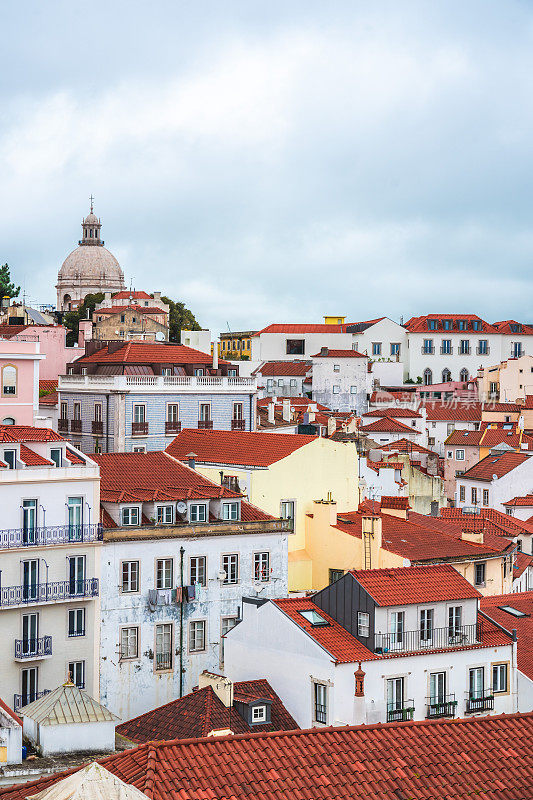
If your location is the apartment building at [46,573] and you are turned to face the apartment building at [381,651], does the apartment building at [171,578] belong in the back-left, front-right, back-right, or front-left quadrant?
front-left

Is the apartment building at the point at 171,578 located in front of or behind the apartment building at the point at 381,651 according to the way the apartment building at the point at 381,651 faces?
behind

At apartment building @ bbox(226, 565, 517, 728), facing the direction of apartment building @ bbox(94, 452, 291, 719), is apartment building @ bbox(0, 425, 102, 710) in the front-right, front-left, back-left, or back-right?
front-left

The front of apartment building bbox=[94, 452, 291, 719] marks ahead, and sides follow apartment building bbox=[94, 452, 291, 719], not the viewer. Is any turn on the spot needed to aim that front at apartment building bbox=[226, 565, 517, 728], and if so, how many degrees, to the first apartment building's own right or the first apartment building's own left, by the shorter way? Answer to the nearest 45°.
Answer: approximately 45° to the first apartment building's own left

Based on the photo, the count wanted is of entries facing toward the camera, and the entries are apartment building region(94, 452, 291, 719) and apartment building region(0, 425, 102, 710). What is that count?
2

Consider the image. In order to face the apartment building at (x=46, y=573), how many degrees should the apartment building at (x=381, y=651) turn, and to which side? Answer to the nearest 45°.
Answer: approximately 135° to its right

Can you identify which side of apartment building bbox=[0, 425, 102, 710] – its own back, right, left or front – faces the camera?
front

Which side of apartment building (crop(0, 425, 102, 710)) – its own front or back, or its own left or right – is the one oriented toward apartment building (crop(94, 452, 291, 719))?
left

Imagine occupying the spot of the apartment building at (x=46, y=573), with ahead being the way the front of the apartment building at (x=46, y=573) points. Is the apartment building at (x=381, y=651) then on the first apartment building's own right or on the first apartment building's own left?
on the first apartment building's own left

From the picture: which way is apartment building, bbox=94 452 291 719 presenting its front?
toward the camera

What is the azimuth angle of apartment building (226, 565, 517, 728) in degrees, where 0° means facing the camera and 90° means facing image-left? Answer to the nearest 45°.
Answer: approximately 315°

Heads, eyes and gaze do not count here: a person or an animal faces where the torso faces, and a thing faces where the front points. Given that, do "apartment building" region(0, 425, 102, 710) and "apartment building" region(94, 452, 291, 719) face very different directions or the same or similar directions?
same or similar directions
